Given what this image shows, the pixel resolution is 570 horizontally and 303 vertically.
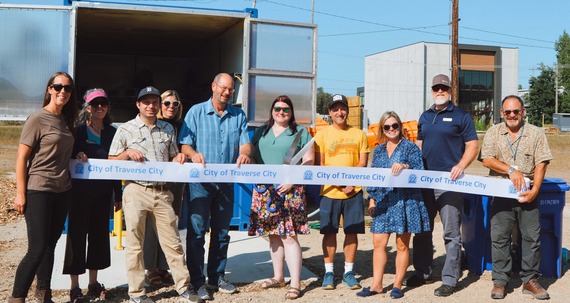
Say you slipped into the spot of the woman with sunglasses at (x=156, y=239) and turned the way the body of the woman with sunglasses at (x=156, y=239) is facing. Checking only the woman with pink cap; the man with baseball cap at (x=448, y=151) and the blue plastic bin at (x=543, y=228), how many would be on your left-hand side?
2

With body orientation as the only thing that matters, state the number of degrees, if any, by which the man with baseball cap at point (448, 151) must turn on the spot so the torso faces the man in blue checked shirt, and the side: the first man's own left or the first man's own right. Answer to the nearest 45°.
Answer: approximately 45° to the first man's own right

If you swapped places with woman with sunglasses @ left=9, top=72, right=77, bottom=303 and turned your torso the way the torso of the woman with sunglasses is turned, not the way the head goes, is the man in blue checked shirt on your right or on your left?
on your left

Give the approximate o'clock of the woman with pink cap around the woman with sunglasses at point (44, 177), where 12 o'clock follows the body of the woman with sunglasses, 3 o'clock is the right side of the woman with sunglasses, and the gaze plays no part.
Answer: The woman with pink cap is roughly at 9 o'clock from the woman with sunglasses.

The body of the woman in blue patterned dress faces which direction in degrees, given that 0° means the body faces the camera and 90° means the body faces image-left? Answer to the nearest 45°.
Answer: approximately 45°

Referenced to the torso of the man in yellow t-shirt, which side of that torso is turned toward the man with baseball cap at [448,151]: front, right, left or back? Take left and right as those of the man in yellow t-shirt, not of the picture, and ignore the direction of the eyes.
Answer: left

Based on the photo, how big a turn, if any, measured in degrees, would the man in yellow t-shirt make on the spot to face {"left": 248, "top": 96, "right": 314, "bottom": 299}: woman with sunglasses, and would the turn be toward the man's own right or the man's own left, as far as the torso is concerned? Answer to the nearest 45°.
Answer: approximately 90° to the man's own right

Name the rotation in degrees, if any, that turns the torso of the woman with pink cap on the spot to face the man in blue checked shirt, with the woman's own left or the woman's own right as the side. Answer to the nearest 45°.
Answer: approximately 90° to the woman's own left
